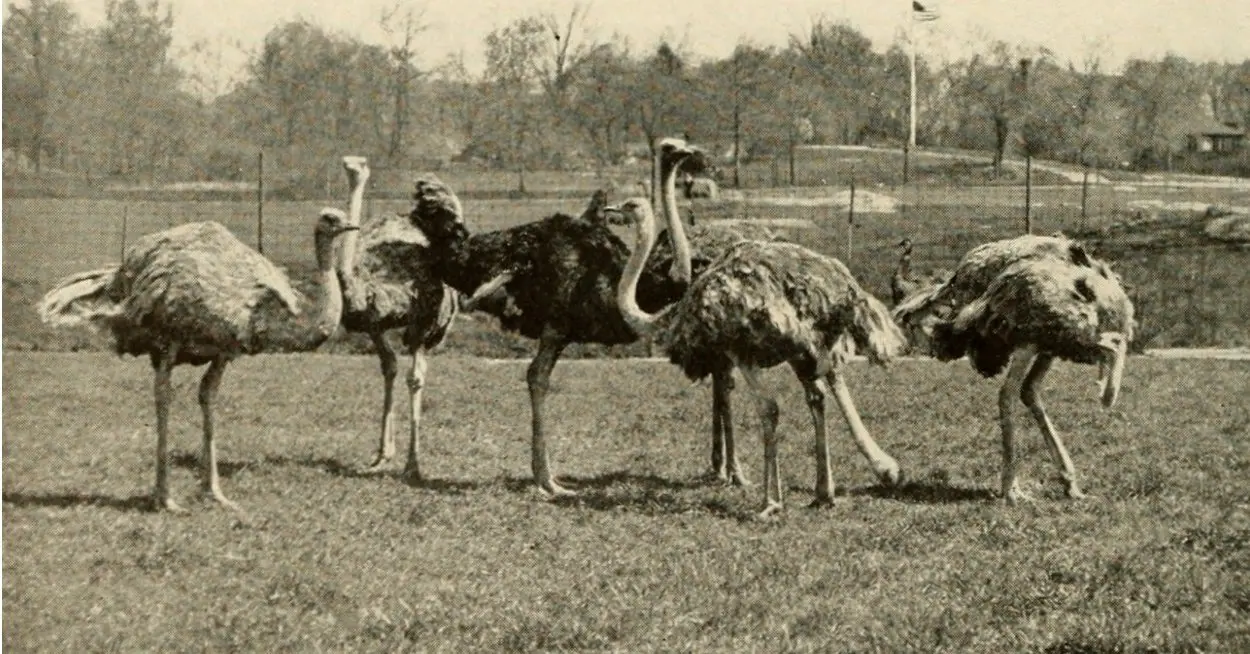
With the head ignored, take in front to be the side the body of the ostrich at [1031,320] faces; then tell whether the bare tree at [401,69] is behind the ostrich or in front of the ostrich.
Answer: behind

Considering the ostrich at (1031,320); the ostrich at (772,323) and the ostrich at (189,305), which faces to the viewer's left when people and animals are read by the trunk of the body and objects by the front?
the ostrich at (772,323)

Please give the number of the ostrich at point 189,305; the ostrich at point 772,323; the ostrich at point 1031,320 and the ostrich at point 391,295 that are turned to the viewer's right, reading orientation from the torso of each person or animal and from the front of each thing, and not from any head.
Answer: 2

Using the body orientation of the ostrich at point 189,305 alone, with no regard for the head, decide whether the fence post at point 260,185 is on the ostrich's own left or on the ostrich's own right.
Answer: on the ostrich's own left

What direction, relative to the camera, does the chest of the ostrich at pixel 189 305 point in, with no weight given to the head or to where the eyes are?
to the viewer's right

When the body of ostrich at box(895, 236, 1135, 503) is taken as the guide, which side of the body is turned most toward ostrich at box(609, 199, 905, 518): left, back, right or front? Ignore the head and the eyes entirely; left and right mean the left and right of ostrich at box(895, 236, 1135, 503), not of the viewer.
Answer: back

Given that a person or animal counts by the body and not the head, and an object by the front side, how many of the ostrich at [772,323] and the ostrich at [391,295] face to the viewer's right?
0

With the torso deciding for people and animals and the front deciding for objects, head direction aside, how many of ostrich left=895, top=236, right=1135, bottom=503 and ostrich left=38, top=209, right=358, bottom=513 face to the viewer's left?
0

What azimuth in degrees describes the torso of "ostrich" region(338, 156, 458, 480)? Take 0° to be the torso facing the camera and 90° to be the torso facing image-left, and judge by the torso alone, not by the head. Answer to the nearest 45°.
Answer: approximately 45°

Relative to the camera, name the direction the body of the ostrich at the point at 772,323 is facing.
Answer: to the viewer's left

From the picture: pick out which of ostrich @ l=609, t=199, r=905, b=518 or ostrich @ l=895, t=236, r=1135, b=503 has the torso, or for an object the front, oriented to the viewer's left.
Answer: ostrich @ l=609, t=199, r=905, b=518

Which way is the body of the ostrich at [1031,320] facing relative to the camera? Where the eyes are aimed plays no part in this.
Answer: to the viewer's right
